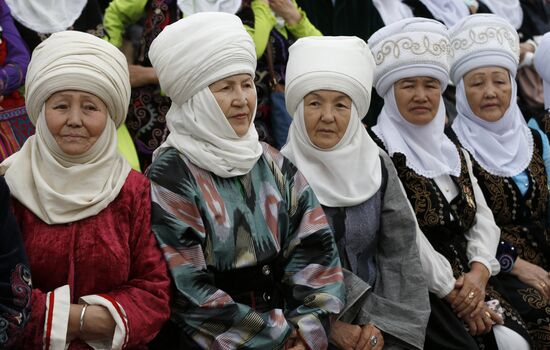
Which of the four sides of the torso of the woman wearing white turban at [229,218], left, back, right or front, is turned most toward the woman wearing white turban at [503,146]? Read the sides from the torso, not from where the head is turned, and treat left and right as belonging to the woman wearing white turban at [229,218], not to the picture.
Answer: left

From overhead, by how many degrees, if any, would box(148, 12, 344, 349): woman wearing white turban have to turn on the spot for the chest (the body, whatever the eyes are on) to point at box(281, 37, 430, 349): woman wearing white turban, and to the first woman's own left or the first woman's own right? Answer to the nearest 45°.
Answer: approximately 90° to the first woman's own left

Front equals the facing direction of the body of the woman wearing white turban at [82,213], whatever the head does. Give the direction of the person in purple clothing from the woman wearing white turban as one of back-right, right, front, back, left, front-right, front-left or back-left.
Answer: back

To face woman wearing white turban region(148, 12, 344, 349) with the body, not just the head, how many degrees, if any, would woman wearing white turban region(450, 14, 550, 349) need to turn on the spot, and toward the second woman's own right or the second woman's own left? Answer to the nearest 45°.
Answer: approximately 90° to the second woman's own right

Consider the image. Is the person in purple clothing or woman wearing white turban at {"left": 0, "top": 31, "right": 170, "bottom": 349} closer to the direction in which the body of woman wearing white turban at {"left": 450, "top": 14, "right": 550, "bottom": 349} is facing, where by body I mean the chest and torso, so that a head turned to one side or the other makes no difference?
the woman wearing white turban

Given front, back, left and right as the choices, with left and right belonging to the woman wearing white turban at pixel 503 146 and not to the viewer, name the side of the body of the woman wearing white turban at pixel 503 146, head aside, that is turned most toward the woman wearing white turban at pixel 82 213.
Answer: right
